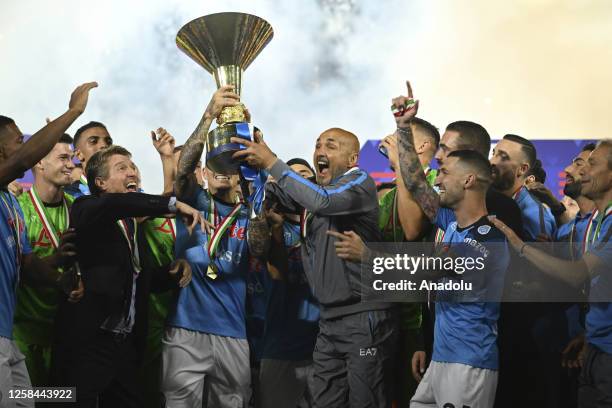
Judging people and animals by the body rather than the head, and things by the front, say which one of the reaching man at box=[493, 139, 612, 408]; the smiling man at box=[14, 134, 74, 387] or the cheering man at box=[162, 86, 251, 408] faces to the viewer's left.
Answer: the reaching man at box=[493, 139, 612, 408]

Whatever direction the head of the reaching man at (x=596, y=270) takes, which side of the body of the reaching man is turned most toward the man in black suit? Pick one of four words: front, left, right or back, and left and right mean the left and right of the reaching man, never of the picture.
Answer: front

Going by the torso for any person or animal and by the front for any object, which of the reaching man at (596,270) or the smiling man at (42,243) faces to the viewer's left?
the reaching man at (596,270)

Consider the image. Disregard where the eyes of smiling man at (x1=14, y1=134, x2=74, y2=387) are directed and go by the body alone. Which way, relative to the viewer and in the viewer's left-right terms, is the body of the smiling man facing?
facing the viewer and to the right of the viewer

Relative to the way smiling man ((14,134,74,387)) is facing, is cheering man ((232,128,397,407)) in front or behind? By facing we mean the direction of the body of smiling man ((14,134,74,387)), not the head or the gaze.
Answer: in front

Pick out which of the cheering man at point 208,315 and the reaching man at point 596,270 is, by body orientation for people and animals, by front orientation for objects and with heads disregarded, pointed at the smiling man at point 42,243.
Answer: the reaching man at point 596,270

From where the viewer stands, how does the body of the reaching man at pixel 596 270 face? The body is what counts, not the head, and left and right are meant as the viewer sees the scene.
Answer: facing to the left of the viewer

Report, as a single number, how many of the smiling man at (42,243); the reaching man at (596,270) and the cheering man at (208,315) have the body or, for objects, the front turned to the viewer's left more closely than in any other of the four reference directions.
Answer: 1

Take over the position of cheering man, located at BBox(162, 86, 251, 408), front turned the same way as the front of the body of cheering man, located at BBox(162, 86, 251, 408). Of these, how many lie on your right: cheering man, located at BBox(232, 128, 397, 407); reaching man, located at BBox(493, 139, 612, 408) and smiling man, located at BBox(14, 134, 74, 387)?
1

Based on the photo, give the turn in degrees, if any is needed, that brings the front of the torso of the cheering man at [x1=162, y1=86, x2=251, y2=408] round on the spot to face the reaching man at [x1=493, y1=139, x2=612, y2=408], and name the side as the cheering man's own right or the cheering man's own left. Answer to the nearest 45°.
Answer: approximately 45° to the cheering man's own left
